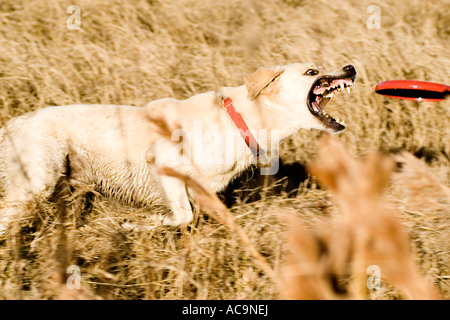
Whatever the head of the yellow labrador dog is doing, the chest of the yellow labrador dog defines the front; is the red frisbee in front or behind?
in front

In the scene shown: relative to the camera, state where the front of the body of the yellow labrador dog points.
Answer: to the viewer's right
